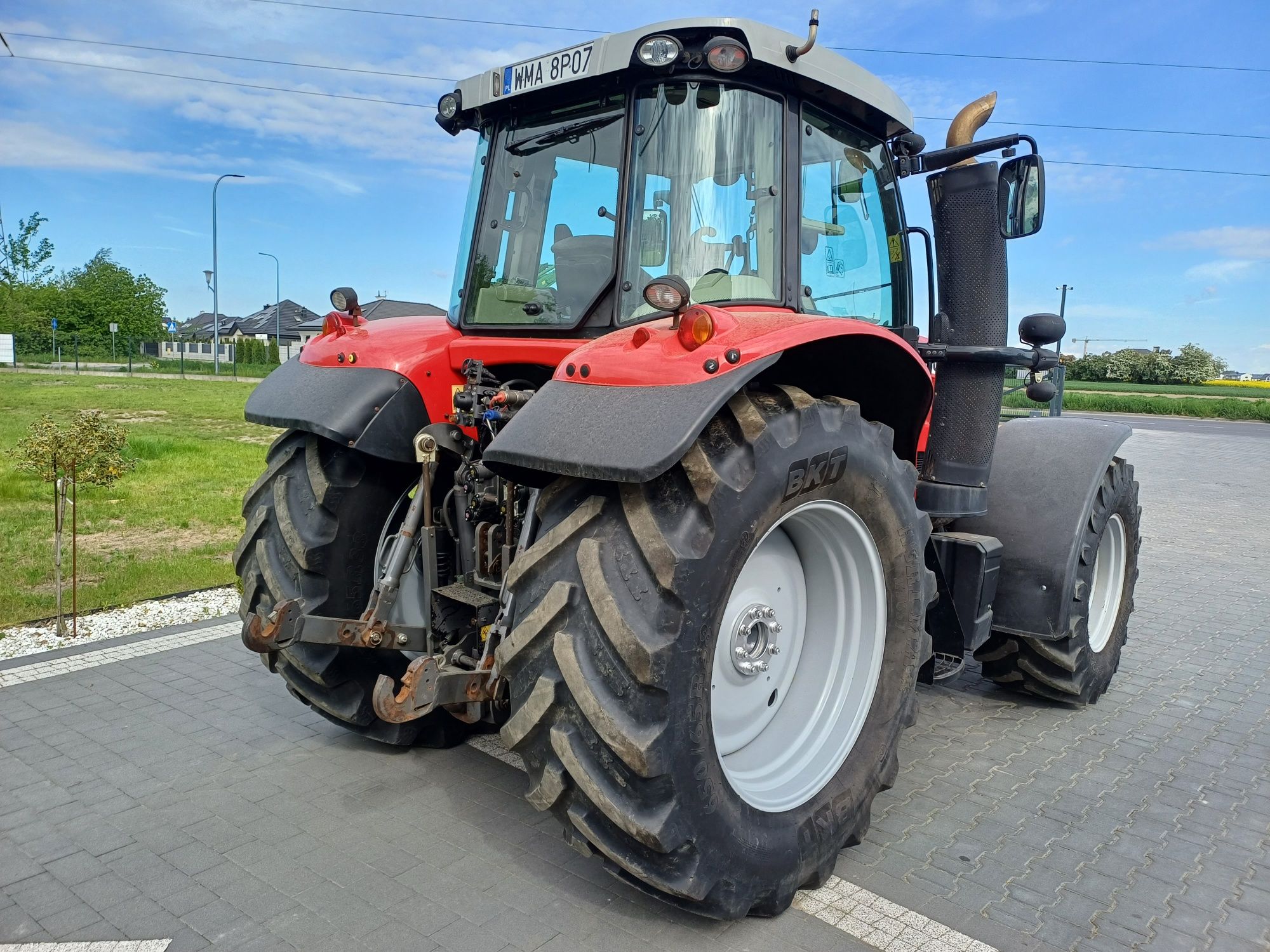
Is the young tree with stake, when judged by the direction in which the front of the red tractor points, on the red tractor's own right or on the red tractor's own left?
on the red tractor's own left

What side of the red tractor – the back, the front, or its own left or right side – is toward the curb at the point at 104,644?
left

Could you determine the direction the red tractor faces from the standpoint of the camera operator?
facing away from the viewer and to the right of the viewer

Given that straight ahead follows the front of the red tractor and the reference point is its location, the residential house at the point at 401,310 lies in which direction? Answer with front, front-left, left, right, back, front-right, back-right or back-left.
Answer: left

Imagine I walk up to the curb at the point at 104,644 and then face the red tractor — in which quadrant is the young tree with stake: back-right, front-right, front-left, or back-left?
back-left
